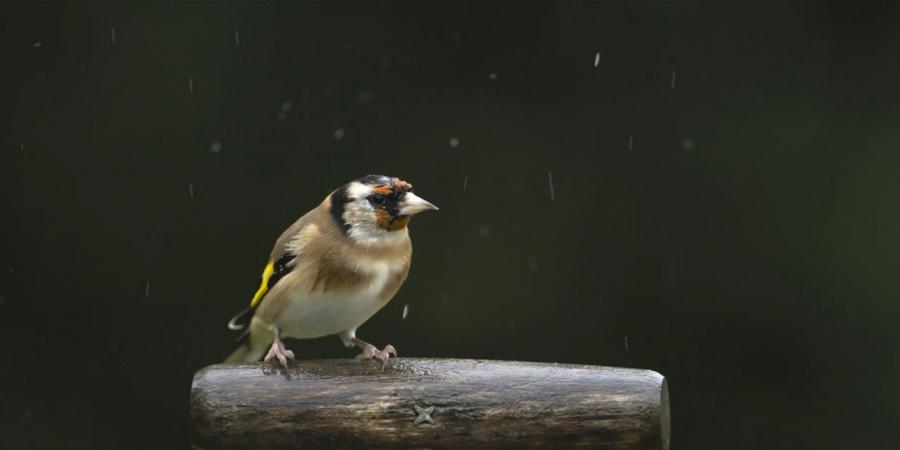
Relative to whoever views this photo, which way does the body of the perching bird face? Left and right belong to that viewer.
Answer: facing the viewer and to the right of the viewer
